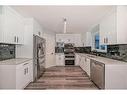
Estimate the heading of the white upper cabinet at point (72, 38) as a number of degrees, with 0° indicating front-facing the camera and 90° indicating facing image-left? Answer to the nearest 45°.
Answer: approximately 0°

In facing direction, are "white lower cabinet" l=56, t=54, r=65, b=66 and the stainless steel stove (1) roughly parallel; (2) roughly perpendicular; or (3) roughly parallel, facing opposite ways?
roughly parallel

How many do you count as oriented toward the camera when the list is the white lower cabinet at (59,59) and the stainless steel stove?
2

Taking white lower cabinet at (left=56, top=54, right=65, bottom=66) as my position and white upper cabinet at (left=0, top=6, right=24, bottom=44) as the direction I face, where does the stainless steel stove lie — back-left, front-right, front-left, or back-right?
back-left

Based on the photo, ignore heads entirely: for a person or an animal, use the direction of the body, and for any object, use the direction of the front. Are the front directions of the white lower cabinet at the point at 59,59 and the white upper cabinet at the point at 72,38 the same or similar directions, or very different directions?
same or similar directions

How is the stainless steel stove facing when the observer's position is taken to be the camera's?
facing the viewer

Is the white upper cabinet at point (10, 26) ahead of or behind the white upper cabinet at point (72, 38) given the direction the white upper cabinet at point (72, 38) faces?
ahead

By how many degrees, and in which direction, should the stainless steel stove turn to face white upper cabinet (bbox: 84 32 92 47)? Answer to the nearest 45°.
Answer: approximately 45° to its left

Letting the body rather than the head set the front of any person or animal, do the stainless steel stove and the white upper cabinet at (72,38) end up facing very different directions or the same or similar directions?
same or similar directions

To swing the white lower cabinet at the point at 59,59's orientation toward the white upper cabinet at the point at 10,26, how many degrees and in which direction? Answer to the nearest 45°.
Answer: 0° — it already faces it

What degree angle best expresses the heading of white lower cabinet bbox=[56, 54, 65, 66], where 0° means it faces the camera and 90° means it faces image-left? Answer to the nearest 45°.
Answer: approximately 0°
